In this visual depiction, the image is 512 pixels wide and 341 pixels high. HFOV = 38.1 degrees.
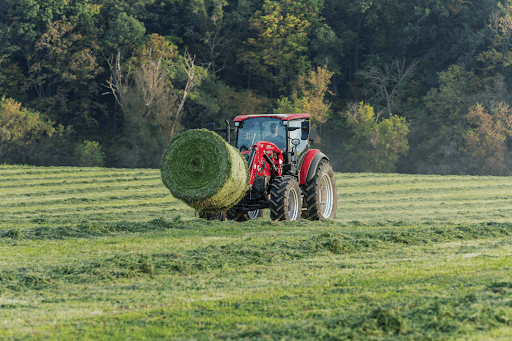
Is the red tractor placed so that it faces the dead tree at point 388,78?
no

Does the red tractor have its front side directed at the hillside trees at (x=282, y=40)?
no

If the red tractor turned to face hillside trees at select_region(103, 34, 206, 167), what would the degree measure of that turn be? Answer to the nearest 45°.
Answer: approximately 135° to its right

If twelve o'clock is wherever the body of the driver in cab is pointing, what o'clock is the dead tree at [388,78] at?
The dead tree is roughly at 5 o'clock from the driver in cab.

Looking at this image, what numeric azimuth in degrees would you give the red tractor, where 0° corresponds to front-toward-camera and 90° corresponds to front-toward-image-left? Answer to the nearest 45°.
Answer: approximately 45°

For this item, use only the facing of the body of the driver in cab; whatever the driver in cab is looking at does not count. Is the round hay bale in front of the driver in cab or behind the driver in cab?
in front

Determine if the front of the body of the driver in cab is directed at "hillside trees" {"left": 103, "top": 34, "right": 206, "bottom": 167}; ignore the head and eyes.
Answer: no

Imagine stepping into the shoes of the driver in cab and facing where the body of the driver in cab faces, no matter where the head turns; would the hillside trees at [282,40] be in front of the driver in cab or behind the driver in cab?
behind

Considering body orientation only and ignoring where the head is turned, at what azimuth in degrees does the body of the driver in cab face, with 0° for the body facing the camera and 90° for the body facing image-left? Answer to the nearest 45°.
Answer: approximately 45°
